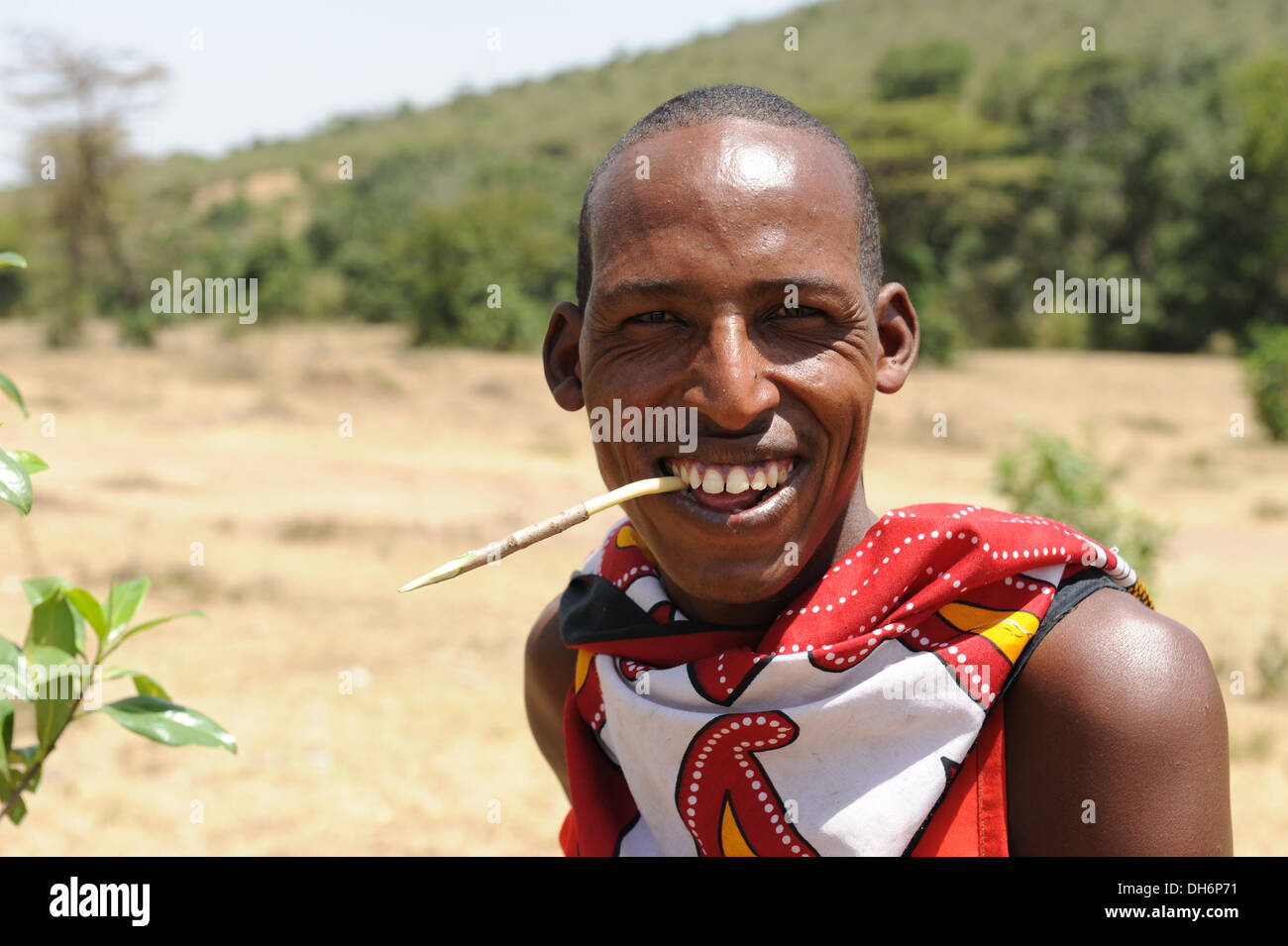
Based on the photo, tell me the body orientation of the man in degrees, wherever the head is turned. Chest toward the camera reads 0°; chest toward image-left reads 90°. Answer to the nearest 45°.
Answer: approximately 45°

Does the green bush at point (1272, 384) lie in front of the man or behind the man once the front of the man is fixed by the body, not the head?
behind

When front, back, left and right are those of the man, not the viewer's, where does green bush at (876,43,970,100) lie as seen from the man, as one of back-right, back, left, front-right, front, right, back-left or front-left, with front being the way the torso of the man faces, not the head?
back-right
